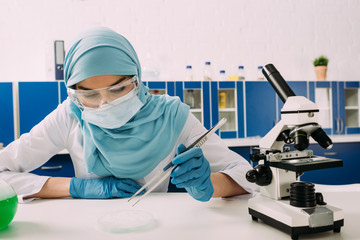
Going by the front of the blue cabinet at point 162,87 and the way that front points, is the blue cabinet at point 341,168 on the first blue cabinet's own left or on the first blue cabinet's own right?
on the first blue cabinet's own left

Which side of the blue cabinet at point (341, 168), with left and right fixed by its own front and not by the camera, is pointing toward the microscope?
front

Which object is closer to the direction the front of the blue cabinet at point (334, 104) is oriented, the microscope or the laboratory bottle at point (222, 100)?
the microscope

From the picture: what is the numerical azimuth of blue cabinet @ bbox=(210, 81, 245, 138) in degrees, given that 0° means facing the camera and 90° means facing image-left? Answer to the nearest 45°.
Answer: approximately 0°

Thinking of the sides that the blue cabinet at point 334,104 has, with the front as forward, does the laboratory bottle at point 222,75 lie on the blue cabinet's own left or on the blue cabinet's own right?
on the blue cabinet's own right

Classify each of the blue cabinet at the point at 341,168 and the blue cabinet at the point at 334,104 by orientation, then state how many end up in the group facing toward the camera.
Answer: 2
